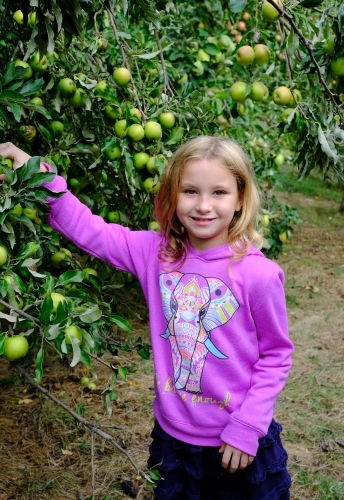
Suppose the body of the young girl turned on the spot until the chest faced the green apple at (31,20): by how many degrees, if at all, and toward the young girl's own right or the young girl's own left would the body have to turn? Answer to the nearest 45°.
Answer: approximately 90° to the young girl's own right

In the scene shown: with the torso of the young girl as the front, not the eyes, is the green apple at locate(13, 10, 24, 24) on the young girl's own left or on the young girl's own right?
on the young girl's own right

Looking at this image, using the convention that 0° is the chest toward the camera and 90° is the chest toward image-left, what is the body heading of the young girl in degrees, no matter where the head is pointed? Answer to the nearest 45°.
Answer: approximately 45°
